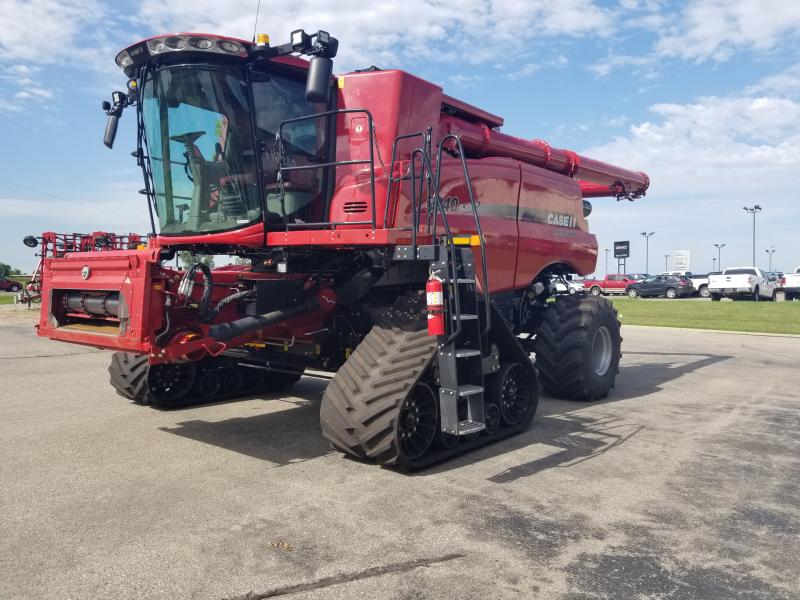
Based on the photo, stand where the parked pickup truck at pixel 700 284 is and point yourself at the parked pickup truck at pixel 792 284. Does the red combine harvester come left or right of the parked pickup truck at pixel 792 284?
right

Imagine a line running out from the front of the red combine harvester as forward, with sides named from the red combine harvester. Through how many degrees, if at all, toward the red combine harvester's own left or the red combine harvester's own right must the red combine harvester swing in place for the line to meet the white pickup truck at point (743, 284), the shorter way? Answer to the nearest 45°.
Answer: approximately 180°

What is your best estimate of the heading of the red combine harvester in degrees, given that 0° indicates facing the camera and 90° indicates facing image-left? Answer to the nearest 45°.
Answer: approximately 45°

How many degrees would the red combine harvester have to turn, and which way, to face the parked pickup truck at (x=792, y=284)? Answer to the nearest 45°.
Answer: approximately 180°
